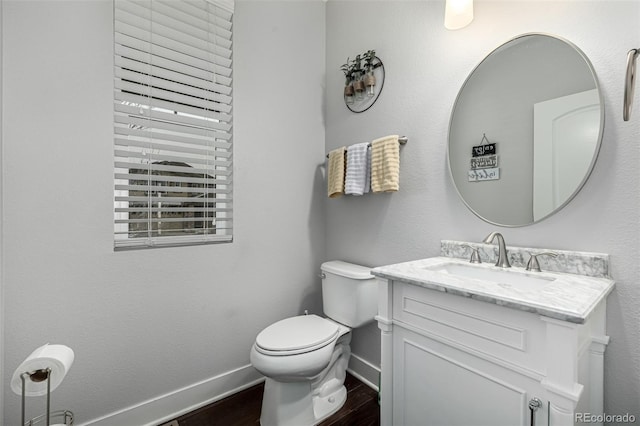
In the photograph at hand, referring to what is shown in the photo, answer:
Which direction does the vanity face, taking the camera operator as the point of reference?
facing the viewer and to the left of the viewer

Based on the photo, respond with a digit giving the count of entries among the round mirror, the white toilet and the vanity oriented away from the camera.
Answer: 0

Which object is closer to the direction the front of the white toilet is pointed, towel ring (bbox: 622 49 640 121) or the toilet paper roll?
the toilet paper roll

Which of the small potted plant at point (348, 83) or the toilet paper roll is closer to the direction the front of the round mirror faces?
the toilet paper roll

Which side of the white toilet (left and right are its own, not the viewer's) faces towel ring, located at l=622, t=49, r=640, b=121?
left

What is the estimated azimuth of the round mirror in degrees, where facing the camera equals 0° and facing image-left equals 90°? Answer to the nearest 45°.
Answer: approximately 45°

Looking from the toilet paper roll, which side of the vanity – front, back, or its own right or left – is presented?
front

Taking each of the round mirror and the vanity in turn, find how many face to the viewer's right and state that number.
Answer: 0

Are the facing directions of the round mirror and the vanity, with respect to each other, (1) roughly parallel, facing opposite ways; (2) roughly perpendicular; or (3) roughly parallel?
roughly parallel

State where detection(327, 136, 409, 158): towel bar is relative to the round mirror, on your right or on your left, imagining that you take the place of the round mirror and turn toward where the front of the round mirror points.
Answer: on your right
